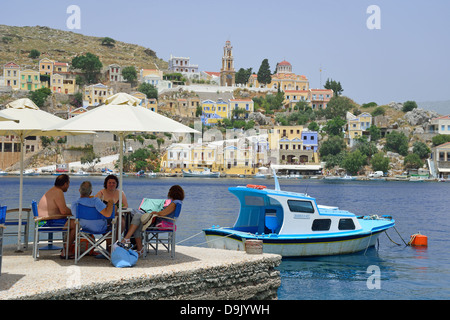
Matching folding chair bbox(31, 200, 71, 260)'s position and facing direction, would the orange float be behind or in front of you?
in front

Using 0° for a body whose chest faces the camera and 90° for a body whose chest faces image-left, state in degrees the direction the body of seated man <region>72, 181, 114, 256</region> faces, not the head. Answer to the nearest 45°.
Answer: approximately 180°

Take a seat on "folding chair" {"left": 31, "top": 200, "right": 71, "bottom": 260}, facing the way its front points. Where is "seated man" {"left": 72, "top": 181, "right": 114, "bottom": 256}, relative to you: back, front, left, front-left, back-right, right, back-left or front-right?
front-right

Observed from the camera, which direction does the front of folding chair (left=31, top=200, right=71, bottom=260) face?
facing to the right of the viewer

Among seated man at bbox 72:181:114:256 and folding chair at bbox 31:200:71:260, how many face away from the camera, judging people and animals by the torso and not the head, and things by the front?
1

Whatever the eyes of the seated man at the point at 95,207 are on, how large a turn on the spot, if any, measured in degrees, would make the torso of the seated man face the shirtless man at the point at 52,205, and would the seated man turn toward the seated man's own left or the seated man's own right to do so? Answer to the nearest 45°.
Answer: approximately 45° to the seated man's own left

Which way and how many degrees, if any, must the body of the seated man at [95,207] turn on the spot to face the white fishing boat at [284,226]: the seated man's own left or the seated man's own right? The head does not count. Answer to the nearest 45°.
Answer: approximately 45° to the seated man's own right

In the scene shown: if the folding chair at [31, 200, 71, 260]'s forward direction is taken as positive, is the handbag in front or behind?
in front

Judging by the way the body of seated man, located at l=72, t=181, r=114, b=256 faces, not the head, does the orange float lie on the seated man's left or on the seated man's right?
on the seated man's right

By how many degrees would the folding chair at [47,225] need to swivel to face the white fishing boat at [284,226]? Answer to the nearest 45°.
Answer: approximately 45° to its left
